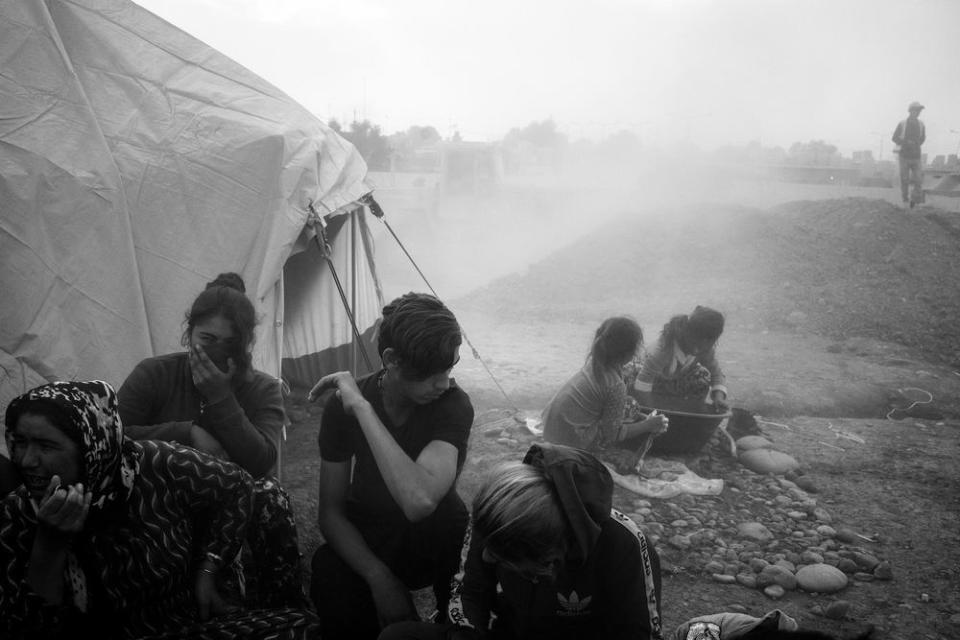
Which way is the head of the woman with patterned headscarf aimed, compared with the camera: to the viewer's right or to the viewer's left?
to the viewer's left

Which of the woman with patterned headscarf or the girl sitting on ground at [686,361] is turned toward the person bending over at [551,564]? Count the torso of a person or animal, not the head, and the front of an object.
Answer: the girl sitting on ground

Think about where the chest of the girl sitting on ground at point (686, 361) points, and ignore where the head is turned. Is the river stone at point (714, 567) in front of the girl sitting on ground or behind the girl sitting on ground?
in front

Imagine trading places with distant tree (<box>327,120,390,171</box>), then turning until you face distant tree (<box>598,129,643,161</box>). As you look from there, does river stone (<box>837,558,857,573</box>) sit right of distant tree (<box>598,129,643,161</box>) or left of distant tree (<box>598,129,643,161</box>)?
right

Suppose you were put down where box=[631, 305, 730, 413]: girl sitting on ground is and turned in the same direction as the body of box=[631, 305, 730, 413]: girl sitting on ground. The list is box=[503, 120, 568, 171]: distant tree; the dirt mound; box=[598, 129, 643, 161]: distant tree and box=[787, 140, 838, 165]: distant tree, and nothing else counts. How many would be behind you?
4

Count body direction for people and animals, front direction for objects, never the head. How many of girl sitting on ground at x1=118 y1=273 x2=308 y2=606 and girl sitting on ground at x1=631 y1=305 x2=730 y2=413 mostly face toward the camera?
2

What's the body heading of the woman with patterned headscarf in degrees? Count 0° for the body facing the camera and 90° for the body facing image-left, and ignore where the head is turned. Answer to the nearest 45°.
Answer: approximately 45°

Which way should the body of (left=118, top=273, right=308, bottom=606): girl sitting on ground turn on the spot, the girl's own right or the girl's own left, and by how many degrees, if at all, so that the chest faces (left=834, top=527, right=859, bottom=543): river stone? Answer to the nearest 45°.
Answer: approximately 90° to the girl's own left

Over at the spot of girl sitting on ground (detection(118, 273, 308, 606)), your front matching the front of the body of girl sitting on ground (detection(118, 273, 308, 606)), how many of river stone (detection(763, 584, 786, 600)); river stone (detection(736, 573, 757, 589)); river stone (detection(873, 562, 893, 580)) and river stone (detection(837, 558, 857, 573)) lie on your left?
4

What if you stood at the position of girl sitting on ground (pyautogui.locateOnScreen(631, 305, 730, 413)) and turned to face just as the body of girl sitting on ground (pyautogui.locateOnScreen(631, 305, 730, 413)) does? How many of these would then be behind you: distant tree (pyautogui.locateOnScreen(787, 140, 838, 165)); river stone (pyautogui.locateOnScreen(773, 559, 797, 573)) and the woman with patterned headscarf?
1
